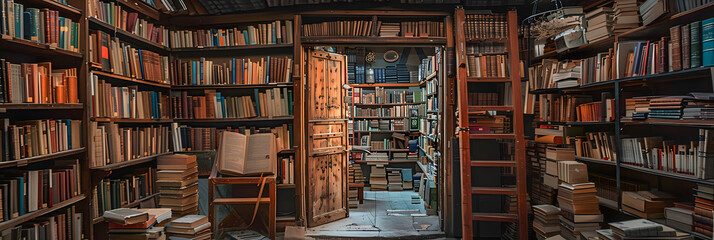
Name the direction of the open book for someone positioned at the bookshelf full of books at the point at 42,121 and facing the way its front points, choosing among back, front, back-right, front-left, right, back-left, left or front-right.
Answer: front-left

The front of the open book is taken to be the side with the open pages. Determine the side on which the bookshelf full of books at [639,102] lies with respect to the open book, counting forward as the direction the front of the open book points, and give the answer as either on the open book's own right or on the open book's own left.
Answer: on the open book's own left

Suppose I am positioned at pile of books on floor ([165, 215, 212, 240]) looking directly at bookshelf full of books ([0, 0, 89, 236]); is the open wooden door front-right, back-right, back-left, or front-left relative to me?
back-right

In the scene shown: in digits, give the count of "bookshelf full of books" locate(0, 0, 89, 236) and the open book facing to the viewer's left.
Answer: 0

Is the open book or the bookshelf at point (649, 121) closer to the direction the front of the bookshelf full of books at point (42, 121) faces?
the bookshelf

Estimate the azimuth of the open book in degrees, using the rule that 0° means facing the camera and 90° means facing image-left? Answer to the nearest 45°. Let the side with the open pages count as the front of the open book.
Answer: approximately 0°

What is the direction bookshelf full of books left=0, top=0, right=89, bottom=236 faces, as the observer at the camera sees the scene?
facing the viewer and to the right of the viewer

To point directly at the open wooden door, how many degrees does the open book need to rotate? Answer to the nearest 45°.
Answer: approximately 135° to its left

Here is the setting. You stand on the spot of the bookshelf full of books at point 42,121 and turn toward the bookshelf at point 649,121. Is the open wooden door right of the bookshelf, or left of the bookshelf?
left

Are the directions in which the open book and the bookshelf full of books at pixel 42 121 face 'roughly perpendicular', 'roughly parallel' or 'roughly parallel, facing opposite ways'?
roughly perpendicular

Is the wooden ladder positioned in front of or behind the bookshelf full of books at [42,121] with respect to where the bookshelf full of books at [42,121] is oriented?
in front

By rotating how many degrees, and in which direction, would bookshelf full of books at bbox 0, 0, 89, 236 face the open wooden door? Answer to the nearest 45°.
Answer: approximately 45° to its left

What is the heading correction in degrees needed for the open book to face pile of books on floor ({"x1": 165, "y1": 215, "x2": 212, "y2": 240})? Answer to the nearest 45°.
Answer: approximately 45° to its right

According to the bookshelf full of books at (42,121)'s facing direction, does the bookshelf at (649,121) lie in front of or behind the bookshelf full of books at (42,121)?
in front
